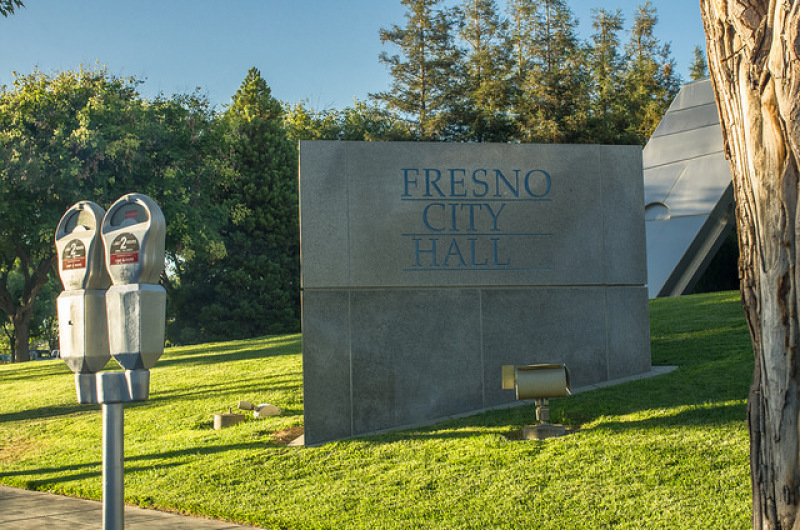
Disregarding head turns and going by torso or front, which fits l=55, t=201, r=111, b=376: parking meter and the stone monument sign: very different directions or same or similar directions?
same or similar directions

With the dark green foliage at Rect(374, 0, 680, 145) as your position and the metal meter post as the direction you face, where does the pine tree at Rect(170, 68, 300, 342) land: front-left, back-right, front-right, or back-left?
front-right

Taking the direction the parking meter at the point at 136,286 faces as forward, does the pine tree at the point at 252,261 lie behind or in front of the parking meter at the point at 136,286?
behind

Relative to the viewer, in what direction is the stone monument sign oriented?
toward the camera

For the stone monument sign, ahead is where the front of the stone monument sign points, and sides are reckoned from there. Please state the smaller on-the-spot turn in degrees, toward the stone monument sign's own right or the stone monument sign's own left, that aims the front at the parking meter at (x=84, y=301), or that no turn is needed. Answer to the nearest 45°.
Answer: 0° — it already faces it

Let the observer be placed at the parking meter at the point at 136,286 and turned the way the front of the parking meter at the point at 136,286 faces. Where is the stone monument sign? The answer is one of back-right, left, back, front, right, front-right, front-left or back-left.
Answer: back

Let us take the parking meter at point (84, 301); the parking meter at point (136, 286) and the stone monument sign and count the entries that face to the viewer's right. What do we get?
0

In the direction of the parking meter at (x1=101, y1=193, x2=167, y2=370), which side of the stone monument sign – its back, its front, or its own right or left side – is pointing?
front

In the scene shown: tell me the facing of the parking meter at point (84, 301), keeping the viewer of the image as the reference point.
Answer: facing the viewer and to the left of the viewer

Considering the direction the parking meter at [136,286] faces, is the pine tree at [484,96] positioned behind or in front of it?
behind

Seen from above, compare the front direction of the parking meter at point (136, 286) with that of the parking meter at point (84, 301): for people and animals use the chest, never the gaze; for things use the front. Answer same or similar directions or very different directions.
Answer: same or similar directions

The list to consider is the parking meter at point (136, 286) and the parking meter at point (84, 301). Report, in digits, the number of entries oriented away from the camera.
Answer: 0

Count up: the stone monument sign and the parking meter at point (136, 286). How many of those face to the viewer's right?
0

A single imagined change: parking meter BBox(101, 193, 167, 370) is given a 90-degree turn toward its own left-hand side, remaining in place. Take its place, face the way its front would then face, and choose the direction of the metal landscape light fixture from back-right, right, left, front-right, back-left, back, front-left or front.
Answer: left
